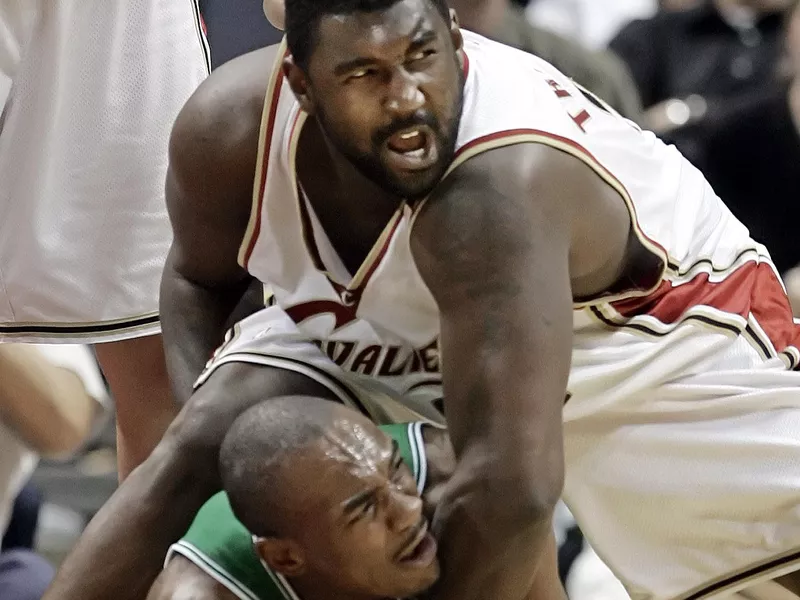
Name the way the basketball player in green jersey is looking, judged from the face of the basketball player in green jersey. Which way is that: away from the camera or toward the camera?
toward the camera

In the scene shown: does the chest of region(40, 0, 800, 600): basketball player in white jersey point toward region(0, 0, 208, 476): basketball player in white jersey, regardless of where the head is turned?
no

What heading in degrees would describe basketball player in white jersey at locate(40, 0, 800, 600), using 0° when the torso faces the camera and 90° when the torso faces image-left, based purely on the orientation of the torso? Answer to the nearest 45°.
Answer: approximately 45°
